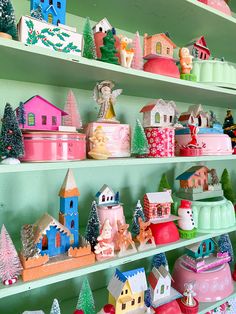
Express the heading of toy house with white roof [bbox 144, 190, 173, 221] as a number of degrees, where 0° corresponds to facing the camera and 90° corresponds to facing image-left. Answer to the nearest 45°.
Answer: approximately 0°

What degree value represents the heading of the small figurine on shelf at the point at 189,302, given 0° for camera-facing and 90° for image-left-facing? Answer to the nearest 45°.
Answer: approximately 0°

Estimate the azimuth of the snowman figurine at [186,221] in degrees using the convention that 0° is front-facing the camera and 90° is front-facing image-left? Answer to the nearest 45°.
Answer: approximately 315°

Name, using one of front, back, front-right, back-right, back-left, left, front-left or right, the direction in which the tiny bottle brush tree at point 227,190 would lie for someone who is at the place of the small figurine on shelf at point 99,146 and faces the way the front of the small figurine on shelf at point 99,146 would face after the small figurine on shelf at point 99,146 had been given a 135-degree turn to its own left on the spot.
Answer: front
